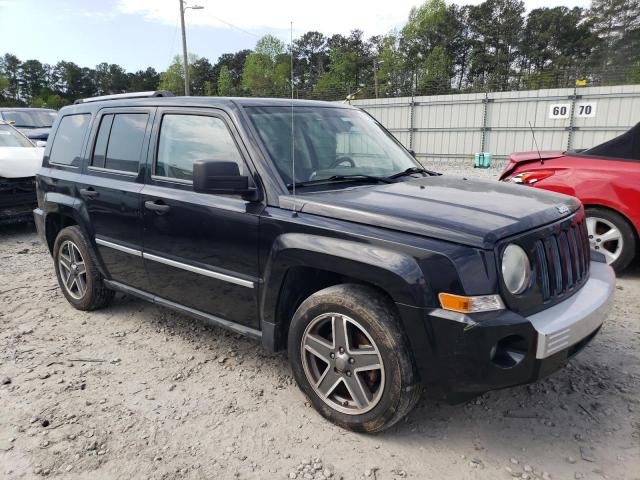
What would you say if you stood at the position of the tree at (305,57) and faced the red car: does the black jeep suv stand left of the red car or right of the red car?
right

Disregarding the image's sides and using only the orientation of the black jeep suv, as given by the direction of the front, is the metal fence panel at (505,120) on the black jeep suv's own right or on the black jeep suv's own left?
on the black jeep suv's own left

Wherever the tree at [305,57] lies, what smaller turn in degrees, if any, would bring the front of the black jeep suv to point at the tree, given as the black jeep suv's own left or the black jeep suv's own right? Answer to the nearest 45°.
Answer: approximately 135° to the black jeep suv's own left

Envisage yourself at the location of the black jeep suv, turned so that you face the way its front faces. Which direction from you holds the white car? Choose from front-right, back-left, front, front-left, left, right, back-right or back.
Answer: back

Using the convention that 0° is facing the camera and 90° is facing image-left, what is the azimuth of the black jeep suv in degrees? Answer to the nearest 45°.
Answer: approximately 315°

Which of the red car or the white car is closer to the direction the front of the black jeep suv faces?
the red car

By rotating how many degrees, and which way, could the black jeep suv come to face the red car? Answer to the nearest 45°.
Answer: approximately 90° to its left

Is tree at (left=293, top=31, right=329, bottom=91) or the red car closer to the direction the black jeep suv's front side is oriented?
the red car
